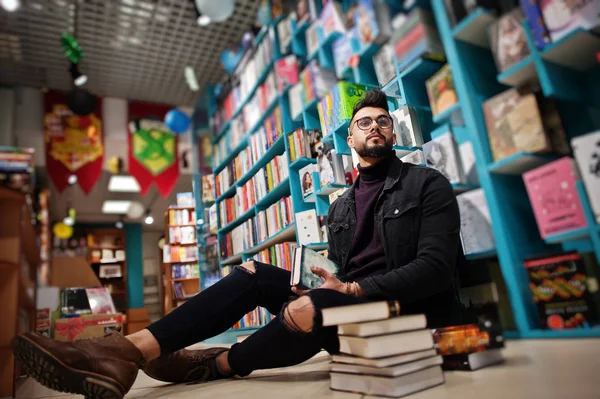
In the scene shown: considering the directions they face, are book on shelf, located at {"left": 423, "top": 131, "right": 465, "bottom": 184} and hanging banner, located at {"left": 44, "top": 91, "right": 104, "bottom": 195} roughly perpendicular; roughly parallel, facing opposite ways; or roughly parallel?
roughly perpendicular

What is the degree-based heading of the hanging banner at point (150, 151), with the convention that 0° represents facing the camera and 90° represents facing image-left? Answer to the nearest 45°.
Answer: approximately 0°

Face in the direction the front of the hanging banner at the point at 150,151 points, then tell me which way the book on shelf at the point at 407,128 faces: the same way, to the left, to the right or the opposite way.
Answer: to the right

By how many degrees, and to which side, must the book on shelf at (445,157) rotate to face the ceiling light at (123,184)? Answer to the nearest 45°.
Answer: approximately 90° to its right

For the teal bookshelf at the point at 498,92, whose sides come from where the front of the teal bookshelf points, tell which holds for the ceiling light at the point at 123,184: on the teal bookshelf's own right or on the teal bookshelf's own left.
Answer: on the teal bookshelf's own right
